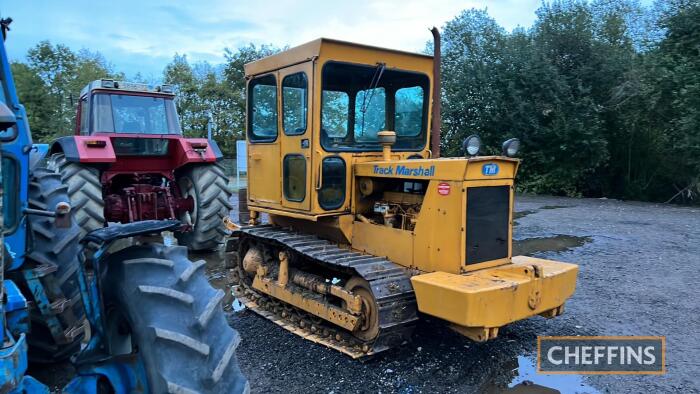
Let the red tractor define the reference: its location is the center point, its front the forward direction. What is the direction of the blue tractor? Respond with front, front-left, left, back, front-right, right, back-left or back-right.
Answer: back

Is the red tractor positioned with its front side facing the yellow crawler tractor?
no

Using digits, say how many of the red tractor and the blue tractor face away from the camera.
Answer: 1

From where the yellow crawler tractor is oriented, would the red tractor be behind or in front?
behind

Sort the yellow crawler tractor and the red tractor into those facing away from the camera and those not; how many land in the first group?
1

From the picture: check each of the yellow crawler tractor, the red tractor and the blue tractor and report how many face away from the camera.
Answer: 1

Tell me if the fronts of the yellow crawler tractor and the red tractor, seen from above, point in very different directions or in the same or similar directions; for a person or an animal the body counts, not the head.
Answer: very different directions

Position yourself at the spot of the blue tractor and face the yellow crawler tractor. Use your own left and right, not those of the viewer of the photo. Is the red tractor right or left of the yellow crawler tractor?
left

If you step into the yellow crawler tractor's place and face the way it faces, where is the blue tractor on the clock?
The blue tractor is roughly at 2 o'clock from the yellow crawler tractor.

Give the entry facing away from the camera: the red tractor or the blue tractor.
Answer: the red tractor

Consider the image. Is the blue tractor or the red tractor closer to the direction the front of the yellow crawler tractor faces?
the blue tractor

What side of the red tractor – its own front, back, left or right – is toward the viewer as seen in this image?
back
